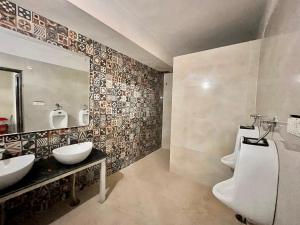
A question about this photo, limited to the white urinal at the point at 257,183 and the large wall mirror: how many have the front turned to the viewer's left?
1

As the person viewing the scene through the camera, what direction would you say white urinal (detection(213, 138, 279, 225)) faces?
facing to the left of the viewer

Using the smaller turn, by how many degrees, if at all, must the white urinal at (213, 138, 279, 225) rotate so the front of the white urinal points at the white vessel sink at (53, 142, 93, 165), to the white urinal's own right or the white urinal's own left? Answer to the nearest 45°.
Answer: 0° — it already faces it

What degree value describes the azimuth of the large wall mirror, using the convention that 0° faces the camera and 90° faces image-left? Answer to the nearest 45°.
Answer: approximately 315°

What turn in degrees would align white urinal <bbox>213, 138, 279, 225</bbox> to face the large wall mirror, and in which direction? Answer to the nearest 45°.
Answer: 0° — it already faces it
